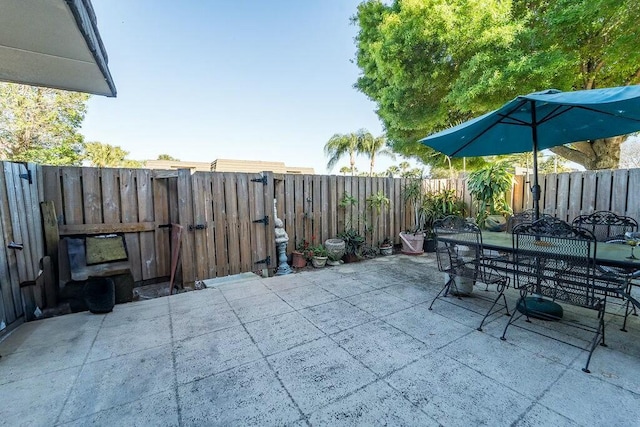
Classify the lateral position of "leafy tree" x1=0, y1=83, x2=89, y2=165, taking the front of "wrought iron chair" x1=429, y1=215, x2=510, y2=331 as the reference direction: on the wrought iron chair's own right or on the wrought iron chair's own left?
on the wrought iron chair's own left

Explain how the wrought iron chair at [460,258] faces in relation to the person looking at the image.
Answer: facing away from the viewer and to the right of the viewer

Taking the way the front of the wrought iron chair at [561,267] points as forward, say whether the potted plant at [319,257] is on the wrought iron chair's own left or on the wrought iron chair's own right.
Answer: on the wrought iron chair's own left

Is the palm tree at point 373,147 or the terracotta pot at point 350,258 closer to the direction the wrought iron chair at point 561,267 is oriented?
the palm tree

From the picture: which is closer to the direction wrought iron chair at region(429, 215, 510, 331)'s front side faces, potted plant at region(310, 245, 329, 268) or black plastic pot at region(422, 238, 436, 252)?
the black plastic pot

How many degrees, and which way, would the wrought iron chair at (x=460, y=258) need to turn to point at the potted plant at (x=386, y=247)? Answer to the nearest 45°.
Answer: approximately 90° to its left

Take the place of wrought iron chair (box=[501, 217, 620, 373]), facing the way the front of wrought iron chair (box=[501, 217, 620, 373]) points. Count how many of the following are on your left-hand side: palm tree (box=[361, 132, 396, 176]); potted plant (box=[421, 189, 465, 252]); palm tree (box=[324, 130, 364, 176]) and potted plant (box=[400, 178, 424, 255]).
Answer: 4

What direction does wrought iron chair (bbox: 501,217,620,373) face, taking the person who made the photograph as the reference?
facing away from the viewer and to the right of the viewer

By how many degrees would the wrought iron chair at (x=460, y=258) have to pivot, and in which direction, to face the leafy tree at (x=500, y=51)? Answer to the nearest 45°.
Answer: approximately 45° to its left

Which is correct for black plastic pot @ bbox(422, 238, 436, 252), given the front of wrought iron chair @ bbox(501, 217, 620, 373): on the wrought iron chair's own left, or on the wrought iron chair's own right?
on the wrought iron chair's own left
